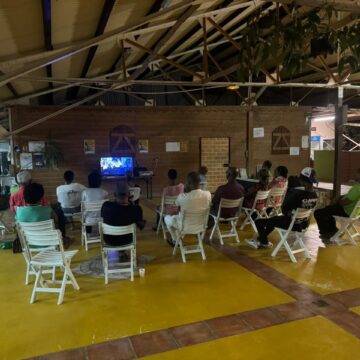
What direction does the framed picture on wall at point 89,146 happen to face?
toward the camera

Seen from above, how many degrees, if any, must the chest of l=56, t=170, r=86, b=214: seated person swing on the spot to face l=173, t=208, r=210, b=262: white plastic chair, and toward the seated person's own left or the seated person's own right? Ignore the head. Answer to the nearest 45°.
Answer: approximately 135° to the seated person's own right

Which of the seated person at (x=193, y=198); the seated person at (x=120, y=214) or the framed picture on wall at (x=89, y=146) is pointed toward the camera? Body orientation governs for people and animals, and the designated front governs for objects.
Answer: the framed picture on wall

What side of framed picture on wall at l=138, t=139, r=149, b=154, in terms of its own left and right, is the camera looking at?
front

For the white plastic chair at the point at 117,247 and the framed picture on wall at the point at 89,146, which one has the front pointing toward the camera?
the framed picture on wall

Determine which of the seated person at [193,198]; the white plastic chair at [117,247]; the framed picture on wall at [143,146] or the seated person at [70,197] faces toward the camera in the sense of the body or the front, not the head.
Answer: the framed picture on wall

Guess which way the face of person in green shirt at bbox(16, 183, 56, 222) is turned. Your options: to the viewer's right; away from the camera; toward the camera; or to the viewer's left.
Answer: away from the camera

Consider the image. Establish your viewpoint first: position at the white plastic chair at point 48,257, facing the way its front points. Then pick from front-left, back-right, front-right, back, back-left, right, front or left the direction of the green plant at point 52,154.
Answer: front-left

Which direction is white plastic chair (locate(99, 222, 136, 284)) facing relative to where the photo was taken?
away from the camera

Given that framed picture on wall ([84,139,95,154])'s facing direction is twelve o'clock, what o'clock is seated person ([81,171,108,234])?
The seated person is roughly at 12 o'clock from the framed picture on wall.

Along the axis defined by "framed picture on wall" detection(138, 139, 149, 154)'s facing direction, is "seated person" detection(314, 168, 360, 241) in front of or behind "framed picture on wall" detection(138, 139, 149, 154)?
in front

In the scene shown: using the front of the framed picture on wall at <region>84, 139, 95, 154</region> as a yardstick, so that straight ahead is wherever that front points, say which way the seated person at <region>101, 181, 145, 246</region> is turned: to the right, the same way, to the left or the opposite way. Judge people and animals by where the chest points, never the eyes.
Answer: the opposite way

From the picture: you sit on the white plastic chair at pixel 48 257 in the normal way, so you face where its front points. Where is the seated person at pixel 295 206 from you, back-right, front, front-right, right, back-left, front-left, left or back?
front-right

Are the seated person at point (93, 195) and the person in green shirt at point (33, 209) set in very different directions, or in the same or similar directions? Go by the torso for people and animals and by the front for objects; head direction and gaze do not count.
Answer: same or similar directions

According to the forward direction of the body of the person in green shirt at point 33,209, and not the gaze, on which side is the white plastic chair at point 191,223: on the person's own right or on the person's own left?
on the person's own right

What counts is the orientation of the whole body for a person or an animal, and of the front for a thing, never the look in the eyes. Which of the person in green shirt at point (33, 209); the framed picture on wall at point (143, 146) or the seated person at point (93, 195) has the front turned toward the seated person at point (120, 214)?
the framed picture on wall

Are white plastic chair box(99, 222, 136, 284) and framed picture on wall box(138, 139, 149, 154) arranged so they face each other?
yes

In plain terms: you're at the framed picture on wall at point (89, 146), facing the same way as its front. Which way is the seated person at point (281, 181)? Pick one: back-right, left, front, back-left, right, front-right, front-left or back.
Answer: front-left

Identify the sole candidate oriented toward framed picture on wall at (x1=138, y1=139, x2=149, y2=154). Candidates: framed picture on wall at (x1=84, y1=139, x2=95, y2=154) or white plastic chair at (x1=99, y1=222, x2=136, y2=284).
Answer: the white plastic chair

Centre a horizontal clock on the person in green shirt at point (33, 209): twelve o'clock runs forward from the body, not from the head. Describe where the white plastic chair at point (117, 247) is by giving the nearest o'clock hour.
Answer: The white plastic chair is roughly at 4 o'clock from the person in green shirt.

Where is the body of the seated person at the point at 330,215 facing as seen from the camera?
to the viewer's left

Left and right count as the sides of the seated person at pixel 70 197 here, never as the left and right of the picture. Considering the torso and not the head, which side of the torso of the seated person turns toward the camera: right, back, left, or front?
back
